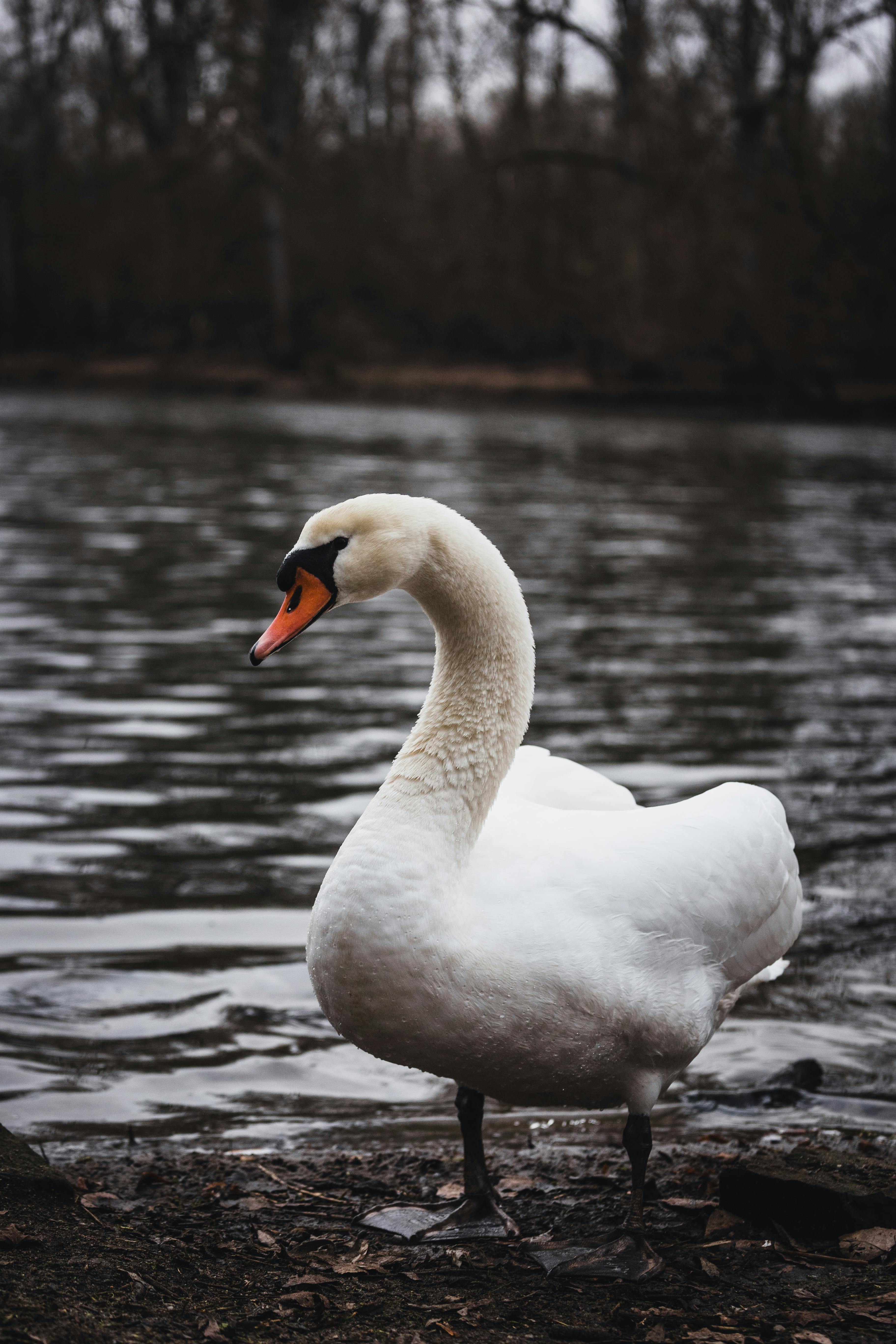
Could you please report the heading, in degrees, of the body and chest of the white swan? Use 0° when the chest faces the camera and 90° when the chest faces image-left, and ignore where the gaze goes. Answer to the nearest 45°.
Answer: approximately 45°

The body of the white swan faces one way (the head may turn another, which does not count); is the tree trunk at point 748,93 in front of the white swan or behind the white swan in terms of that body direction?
behind

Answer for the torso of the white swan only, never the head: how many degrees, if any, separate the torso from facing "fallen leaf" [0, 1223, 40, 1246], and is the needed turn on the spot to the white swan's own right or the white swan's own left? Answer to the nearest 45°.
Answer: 0° — it already faces it

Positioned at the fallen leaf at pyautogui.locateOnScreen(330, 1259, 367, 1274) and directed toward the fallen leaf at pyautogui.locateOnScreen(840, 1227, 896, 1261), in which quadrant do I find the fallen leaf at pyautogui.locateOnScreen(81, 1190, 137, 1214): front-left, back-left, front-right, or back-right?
back-left
